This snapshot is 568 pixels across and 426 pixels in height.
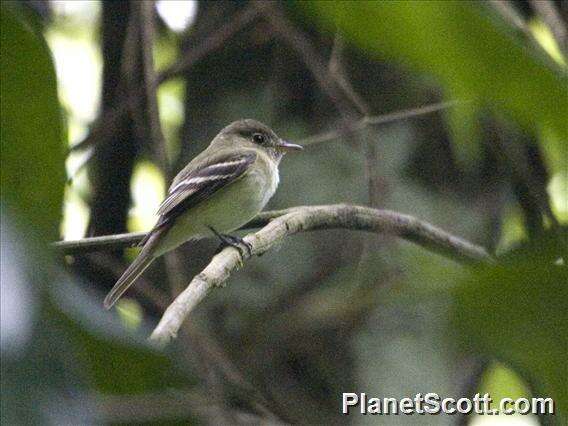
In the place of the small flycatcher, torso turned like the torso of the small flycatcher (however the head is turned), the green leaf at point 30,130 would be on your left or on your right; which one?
on your right

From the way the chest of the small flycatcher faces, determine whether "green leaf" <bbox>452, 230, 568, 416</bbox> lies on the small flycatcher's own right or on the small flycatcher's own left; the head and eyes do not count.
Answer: on the small flycatcher's own right

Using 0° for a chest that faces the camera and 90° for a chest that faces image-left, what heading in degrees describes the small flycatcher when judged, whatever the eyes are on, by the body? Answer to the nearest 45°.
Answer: approximately 270°

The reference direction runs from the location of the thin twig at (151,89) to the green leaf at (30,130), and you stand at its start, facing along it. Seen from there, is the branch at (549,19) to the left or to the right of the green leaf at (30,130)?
left
